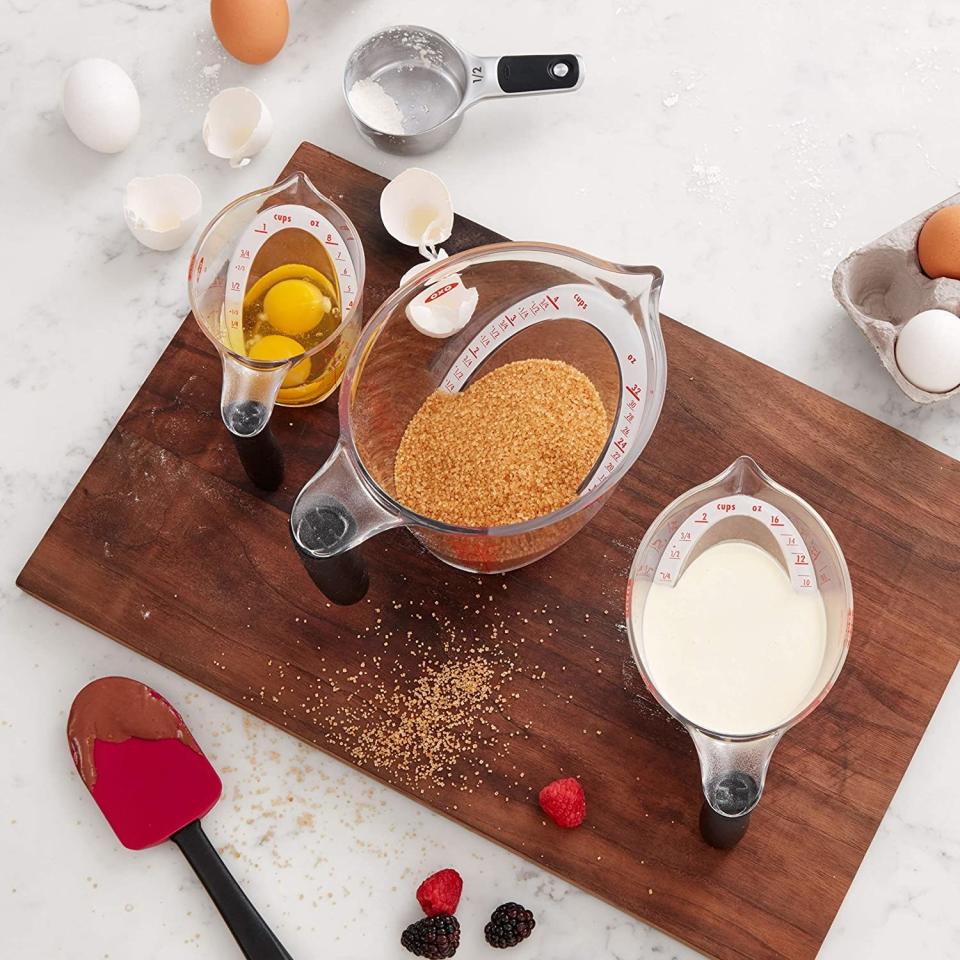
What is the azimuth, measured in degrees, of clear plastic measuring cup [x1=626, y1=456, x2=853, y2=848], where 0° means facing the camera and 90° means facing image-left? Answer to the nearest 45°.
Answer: approximately 180°

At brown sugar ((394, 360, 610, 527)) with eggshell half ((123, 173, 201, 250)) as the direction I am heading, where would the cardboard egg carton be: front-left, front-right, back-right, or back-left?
back-right

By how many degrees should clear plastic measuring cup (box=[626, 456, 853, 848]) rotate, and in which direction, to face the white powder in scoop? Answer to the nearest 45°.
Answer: approximately 45° to its left
